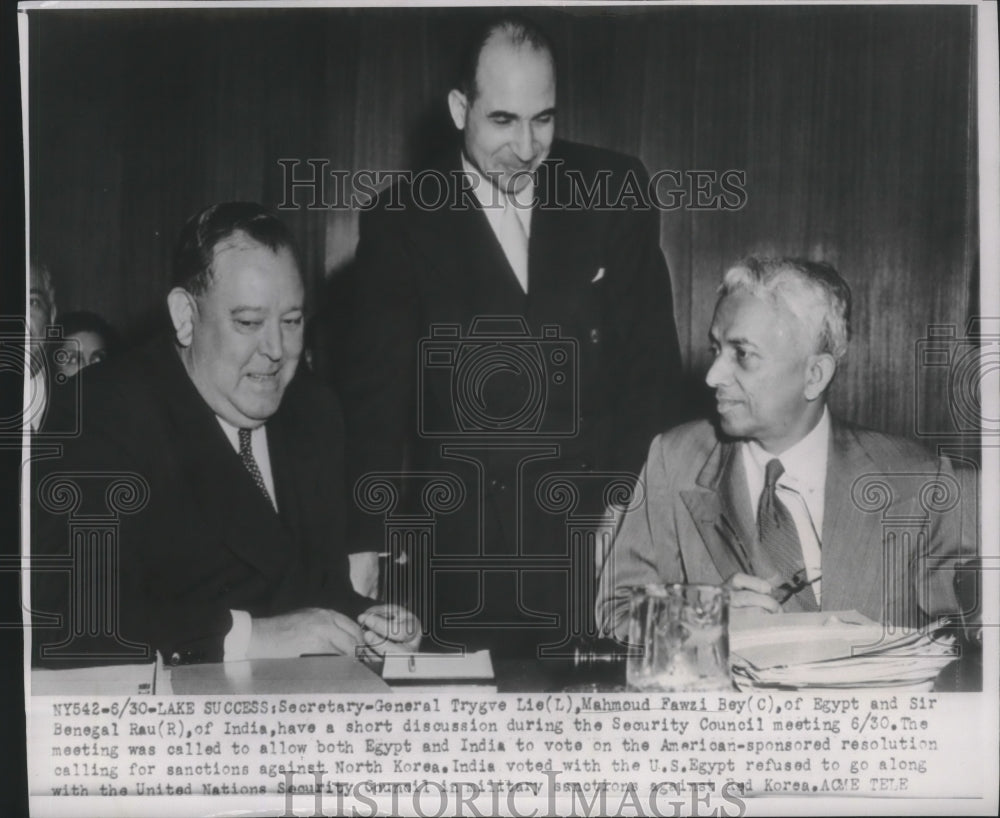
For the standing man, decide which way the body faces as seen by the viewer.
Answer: toward the camera

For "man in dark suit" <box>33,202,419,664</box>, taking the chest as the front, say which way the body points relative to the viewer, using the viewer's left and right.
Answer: facing the viewer and to the right of the viewer

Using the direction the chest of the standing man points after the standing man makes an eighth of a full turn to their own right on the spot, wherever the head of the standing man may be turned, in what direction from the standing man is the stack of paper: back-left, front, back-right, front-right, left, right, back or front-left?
back-left

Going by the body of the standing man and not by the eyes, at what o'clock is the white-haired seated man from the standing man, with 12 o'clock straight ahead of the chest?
The white-haired seated man is roughly at 9 o'clock from the standing man.

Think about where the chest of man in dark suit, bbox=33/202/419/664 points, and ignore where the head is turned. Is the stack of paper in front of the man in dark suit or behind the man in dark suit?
in front

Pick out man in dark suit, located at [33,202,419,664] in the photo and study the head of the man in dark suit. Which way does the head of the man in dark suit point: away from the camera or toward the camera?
toward the camera
